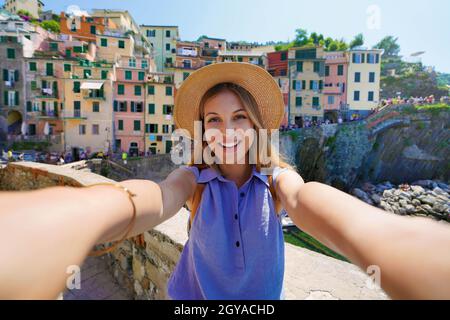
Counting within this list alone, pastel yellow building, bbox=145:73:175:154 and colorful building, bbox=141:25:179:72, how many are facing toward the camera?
2

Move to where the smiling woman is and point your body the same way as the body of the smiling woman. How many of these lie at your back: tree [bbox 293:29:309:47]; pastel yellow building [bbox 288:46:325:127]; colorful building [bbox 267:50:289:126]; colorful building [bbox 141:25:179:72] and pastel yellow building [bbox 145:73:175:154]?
5

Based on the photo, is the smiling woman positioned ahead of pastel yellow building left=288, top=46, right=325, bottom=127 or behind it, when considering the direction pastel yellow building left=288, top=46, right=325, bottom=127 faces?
ahead

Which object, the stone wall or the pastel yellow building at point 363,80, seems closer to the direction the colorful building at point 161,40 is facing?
the stone wall

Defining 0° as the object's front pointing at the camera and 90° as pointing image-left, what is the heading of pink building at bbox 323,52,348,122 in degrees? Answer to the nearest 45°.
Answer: approximately 0°

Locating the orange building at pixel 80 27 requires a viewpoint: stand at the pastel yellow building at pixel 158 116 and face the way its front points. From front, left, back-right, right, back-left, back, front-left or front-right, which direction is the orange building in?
back-right

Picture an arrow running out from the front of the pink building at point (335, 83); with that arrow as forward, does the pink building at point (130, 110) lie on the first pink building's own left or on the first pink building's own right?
on the first pink building's own right

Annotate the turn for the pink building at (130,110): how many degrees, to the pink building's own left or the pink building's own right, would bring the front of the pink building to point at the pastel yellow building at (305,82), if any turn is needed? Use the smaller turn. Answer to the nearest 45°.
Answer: approximately 90° to the pink building's own left
